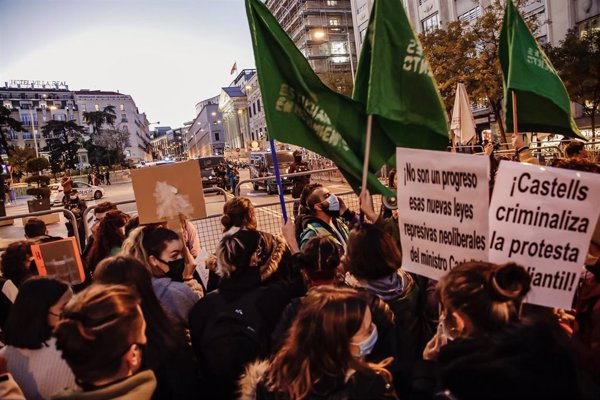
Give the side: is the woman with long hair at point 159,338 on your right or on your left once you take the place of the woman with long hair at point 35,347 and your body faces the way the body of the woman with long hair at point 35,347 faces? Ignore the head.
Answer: on your right

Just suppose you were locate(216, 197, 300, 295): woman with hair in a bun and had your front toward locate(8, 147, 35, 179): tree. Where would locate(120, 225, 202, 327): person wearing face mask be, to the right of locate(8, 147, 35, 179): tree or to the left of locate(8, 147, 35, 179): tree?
left

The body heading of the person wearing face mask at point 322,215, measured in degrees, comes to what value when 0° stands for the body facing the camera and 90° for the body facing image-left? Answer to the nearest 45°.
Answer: approximately 315°

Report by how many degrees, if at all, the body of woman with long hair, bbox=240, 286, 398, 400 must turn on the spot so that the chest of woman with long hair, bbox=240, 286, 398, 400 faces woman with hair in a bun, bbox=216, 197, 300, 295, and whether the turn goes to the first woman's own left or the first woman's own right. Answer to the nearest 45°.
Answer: approximately 45° to the first woman's own left

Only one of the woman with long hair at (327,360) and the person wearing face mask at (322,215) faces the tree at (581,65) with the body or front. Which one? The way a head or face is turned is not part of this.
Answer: the woman with long hair

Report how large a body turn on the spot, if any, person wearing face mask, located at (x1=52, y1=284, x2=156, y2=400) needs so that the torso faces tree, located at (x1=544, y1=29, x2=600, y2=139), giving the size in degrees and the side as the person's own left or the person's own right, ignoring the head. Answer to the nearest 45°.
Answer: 0° — they already face it

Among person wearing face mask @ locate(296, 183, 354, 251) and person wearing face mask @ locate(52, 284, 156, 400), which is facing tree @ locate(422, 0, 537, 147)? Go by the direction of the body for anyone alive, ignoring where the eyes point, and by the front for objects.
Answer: person wearing face mask @ locate(52, 284, 156, 400)

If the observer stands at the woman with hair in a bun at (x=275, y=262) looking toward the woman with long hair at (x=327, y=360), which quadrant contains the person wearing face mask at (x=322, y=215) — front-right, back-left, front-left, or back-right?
back-left

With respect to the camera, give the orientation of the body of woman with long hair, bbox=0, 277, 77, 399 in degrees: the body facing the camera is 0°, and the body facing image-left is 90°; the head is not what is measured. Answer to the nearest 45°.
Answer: approximately 225°

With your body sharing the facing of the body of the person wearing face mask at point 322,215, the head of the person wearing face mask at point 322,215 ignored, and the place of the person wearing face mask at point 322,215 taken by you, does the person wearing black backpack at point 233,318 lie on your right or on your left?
on your right

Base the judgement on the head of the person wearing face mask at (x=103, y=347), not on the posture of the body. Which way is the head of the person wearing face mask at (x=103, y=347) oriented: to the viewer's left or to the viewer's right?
to the viewer's right

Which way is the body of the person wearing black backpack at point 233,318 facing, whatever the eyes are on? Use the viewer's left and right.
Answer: facing away from the viewer and to the right of the viewer
